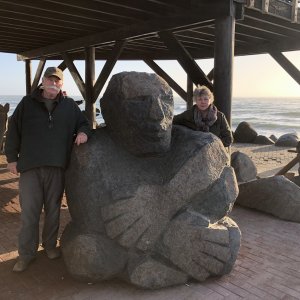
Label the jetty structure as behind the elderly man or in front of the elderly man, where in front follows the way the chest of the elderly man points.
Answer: behind

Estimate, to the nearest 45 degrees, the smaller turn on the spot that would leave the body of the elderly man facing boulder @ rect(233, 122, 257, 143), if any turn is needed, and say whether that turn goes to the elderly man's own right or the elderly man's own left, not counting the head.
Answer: approximately 135° to the elderly man's own left

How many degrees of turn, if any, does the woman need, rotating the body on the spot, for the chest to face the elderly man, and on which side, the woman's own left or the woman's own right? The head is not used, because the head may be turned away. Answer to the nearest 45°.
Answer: approximately 45° to the woman's own right

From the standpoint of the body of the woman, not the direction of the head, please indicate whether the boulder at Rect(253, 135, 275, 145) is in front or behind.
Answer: behind

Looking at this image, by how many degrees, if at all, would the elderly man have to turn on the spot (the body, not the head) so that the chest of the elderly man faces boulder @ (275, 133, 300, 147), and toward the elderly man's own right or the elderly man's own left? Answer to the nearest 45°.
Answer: approximately 135° to the elderly man's own left

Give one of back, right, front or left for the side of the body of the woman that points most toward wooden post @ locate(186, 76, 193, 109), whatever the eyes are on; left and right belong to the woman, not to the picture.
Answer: back

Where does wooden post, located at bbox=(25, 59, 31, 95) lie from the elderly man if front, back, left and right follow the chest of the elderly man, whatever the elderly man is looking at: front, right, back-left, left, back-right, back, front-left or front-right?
back

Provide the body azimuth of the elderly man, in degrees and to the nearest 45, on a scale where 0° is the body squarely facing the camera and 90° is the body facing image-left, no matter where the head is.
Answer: approximately 0°
